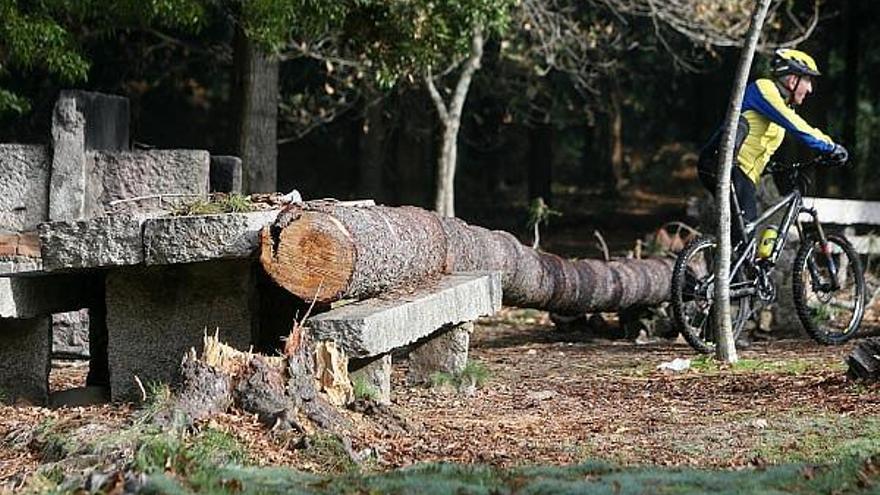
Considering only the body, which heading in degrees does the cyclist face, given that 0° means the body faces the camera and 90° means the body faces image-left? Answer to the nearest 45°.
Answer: approximately 270°

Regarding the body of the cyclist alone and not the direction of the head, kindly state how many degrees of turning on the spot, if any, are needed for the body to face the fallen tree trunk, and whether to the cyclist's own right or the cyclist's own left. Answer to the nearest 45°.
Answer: approximately 135° to the cyclist's own right

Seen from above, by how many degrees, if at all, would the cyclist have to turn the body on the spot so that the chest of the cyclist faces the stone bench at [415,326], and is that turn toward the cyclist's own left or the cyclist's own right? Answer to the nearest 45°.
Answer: approximately 135° to the cyclist's own right

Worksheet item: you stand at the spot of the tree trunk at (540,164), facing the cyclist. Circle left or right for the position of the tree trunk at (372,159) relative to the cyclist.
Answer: right

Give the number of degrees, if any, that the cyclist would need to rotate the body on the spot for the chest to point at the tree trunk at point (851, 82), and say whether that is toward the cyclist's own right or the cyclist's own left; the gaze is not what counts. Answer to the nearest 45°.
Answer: approximately 90° to the cyclist's own left

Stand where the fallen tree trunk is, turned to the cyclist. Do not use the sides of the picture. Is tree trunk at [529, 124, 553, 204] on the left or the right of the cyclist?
left

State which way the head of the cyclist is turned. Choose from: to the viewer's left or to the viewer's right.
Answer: to the viewer's right

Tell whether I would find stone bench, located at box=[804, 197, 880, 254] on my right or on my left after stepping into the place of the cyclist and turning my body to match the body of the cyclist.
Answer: on my left
